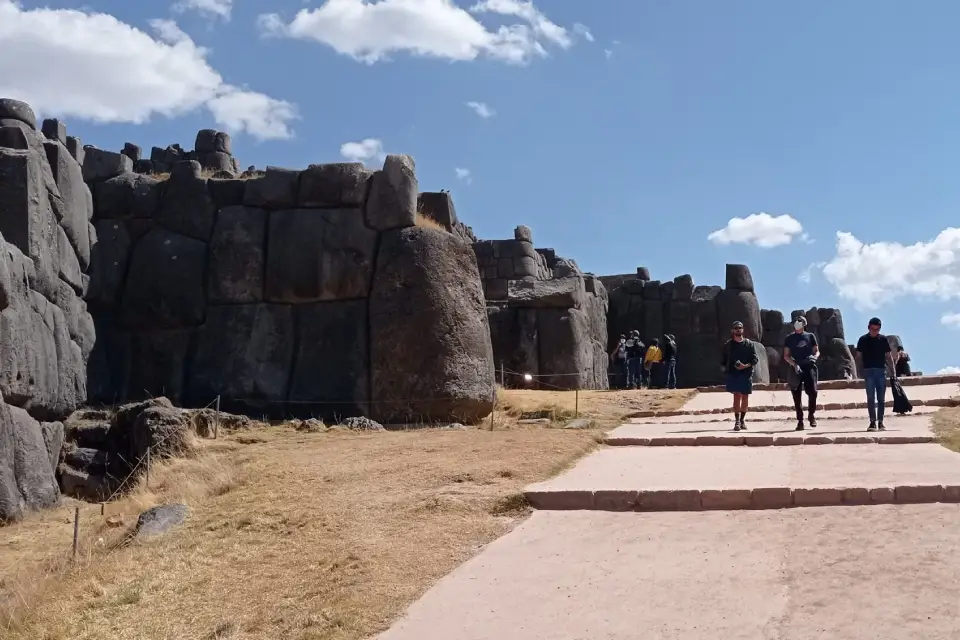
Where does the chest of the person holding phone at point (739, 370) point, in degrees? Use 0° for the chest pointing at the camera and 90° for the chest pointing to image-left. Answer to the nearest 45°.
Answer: approximately 0°

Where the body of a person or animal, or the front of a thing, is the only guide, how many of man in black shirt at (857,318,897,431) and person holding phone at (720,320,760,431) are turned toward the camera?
2

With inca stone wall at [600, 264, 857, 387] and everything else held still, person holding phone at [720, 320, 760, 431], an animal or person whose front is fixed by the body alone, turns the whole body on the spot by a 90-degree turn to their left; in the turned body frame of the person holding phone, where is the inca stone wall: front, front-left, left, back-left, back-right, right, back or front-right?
left

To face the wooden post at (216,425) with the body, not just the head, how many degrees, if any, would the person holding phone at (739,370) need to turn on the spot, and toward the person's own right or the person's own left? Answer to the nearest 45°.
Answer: approximately 90° to the person's own right

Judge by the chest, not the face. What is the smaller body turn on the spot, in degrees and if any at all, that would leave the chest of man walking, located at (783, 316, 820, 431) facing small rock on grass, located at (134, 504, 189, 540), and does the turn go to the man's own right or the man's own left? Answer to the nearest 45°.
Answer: approximately 45° to the man's own right

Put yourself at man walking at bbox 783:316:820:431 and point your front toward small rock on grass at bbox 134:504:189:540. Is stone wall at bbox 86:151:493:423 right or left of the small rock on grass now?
right

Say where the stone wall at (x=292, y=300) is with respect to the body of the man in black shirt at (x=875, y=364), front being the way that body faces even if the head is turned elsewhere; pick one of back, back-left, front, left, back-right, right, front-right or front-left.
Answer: right

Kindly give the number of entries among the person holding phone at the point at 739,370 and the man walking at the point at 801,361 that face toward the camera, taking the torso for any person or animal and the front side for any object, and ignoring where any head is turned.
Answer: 2

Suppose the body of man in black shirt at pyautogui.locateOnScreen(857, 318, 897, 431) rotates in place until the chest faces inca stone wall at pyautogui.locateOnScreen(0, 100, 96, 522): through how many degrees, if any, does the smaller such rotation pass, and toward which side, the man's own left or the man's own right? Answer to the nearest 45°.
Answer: approximately 90° to the man's own right

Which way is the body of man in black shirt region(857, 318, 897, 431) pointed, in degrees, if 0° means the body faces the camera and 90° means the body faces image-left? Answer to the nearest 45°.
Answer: approximately 0°
